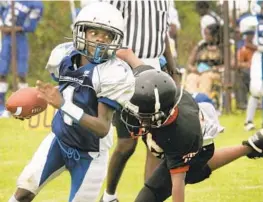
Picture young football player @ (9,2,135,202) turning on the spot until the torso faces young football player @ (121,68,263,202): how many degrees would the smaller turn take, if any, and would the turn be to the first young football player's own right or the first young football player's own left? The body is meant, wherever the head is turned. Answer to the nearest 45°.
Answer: approximately 135° to the first young football player's own left

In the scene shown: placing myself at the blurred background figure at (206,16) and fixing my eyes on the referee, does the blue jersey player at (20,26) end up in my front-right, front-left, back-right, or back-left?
front-right

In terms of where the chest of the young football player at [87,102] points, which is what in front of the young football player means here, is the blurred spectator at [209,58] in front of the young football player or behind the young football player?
behind

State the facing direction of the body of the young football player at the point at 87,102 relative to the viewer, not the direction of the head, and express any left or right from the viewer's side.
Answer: facing the viewer and to the left of the viewer

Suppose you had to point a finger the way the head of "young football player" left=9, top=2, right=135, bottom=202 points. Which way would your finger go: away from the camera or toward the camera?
toward the camera

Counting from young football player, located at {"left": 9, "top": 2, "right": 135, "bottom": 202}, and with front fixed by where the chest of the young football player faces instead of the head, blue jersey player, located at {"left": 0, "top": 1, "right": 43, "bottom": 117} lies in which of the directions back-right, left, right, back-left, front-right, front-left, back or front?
back-right
